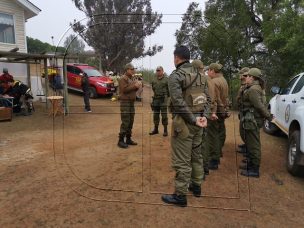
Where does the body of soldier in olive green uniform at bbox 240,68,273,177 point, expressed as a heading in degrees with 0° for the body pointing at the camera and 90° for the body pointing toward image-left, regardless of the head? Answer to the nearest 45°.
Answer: approximately 90°

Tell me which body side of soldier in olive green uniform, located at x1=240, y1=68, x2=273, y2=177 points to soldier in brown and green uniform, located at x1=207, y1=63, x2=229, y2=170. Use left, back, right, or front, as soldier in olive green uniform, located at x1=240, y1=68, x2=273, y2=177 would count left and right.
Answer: front

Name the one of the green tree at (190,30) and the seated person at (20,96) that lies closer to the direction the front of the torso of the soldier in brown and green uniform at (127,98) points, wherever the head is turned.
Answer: the green tree

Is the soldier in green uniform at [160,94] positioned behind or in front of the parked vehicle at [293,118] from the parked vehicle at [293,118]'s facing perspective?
in front

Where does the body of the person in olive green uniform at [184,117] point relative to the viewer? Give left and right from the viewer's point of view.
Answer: facing away from the viewer and to the left of the viewer

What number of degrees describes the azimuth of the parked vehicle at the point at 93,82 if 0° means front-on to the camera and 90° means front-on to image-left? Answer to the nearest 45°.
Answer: approximately 315°

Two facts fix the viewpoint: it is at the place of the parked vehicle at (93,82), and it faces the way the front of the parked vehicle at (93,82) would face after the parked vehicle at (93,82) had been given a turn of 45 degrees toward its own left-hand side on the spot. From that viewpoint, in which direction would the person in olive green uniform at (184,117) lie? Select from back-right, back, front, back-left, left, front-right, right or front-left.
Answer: right
